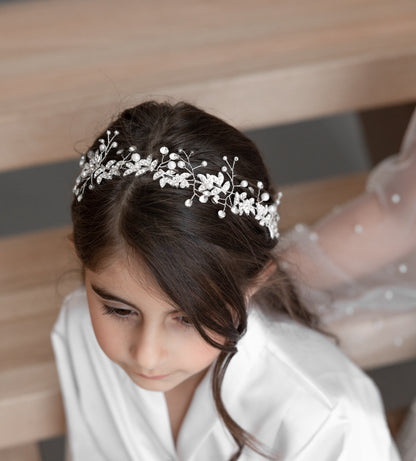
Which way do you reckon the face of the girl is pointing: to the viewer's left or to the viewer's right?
to the viewer's left

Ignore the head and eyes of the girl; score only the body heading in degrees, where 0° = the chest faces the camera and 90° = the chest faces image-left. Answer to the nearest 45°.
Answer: approximately 45°
